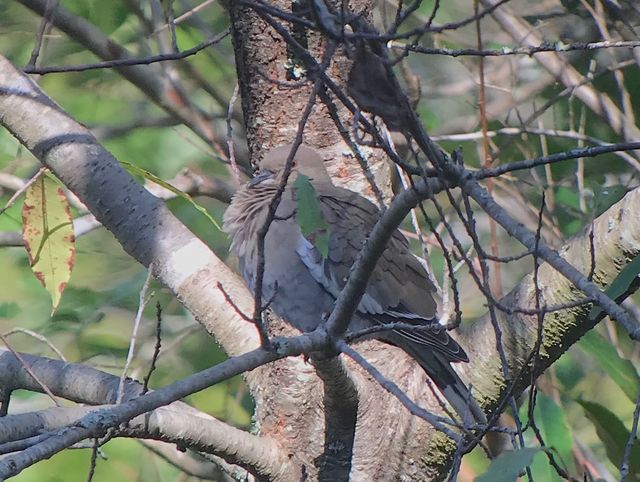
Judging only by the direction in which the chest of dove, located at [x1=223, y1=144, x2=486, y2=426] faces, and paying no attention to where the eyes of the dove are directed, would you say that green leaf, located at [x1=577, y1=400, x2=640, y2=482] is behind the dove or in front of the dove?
behind

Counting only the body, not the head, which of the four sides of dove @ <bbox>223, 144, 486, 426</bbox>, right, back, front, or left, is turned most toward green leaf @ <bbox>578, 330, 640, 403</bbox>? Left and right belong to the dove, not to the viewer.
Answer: back

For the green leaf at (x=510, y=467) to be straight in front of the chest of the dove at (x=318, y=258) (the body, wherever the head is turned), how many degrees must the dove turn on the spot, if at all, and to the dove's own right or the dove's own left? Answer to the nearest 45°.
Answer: approximately 90° to the dove's own left

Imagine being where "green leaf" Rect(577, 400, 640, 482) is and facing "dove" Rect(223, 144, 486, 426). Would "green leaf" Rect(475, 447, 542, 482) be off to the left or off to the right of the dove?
left

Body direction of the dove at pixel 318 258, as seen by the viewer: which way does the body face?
to the viewer's left
